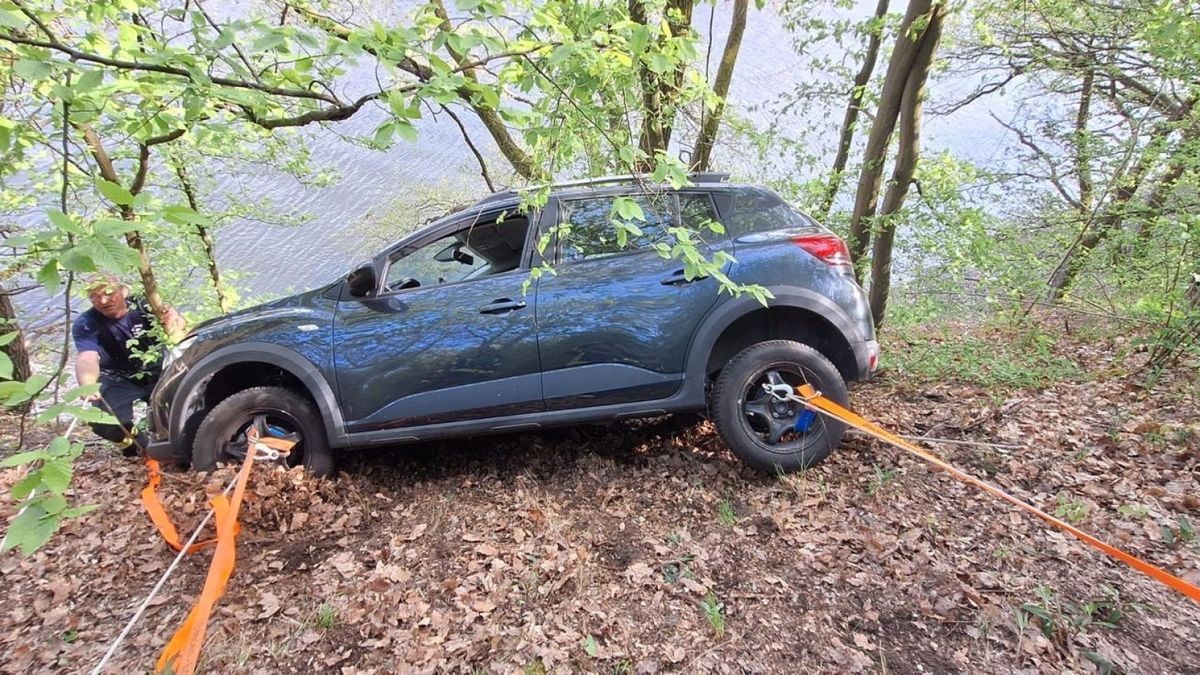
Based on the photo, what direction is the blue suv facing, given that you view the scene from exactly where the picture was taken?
facing to the left of the viewer

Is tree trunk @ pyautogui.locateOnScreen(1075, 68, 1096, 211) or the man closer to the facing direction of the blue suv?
the man

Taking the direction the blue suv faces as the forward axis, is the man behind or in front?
in front

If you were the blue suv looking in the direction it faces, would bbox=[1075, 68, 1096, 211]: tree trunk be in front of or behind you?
behind

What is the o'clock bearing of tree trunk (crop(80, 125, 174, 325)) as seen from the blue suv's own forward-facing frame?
The tree trunk is roughly at 1 o'clock from the blue suv.

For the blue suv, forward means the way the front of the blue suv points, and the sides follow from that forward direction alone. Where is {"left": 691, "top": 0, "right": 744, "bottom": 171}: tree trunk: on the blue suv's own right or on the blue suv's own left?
on the blue suv's own right

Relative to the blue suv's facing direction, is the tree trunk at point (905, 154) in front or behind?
behind

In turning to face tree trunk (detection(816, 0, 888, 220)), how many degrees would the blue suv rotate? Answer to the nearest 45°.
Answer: approximately 135° to its right
